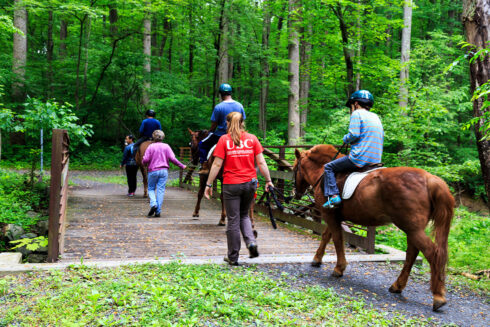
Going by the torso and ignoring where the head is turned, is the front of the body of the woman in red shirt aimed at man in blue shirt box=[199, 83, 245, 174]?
yes

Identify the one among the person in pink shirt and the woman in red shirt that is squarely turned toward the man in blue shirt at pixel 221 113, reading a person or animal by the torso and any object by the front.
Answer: the woman in red shirt

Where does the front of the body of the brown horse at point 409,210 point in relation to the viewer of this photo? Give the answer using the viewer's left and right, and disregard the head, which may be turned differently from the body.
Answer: facing away from the viewer and to the left of the viewer

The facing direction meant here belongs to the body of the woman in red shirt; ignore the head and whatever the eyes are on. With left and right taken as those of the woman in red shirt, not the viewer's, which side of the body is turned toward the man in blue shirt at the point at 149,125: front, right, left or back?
front

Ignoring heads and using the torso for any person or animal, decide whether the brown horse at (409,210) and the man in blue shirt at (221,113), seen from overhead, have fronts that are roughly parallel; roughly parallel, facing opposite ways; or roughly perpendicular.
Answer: roughly parallel

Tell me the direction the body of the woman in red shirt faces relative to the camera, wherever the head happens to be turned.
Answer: away from the camera

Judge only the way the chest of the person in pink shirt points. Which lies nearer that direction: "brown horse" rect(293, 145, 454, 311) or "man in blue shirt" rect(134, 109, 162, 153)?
the man in blue shirt

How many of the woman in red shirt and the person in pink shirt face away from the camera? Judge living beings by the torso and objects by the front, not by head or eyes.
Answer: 2

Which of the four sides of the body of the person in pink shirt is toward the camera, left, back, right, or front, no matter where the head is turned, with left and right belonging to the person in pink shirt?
back

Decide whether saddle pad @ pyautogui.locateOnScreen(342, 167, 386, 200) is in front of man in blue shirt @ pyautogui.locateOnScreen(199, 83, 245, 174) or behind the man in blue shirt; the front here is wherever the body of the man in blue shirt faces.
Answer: behind

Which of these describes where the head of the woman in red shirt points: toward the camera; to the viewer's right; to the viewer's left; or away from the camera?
away from the camera

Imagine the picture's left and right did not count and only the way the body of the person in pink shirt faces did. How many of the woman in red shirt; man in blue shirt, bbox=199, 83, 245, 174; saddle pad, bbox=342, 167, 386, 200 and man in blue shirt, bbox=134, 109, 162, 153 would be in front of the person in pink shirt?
1

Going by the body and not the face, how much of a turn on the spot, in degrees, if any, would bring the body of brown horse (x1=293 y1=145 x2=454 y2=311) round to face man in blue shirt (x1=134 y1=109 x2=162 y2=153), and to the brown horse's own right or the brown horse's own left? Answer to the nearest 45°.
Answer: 0° — it already faces them

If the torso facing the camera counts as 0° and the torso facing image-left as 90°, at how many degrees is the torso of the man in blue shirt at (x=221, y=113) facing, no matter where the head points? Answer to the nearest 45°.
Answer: approximately 135°

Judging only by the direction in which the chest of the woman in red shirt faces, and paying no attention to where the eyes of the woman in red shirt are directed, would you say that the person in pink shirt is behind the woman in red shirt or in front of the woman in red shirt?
in front

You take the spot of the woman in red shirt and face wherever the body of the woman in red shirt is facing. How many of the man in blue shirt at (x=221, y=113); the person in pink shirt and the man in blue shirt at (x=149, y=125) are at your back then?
0
